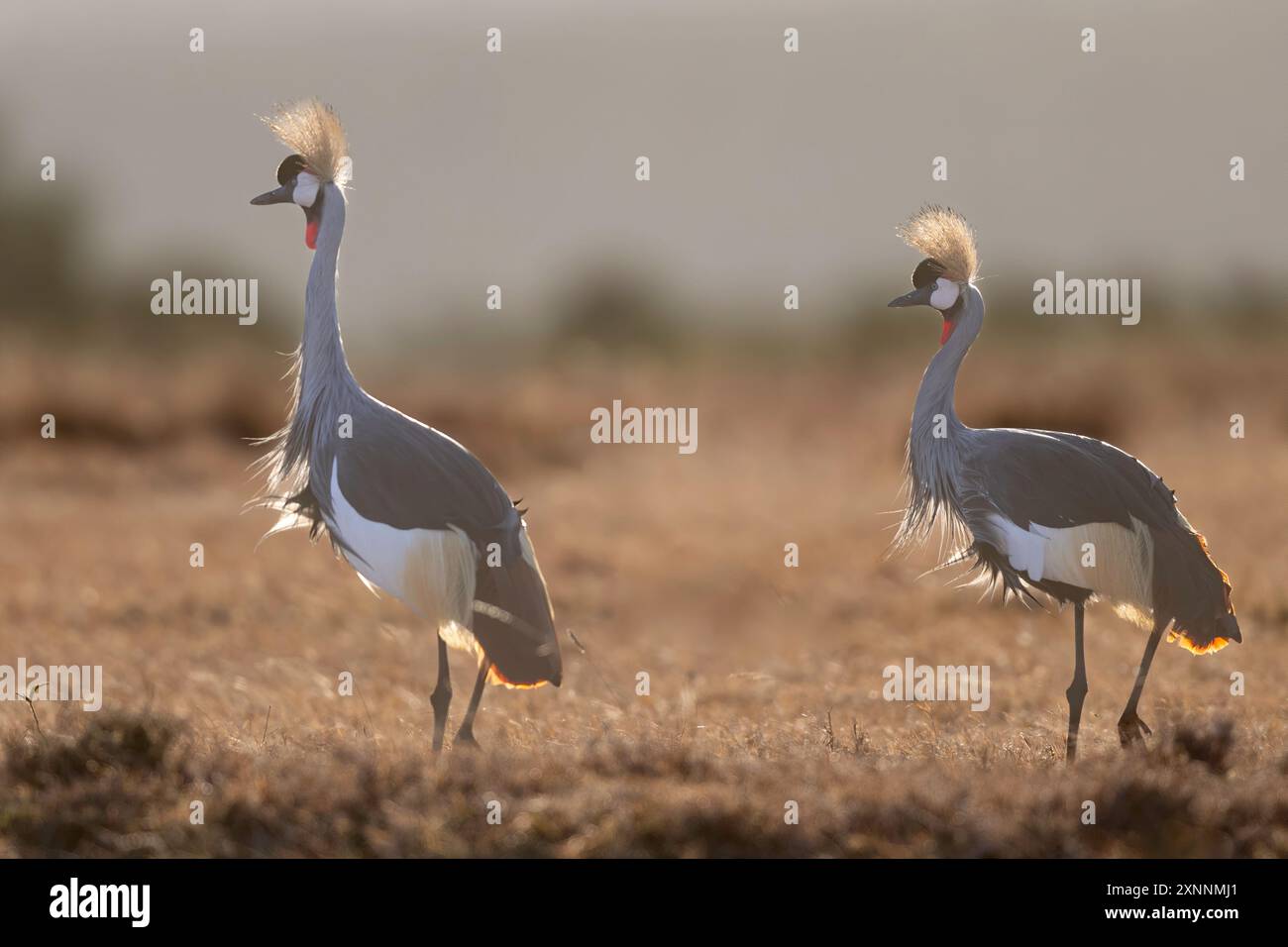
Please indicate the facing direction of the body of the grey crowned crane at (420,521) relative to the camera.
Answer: to the viewer's left

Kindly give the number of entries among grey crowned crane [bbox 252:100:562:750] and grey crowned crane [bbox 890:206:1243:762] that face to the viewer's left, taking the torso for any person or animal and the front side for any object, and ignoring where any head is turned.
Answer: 2

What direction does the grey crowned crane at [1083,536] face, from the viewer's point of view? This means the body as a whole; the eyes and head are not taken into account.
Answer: to the viewer's left

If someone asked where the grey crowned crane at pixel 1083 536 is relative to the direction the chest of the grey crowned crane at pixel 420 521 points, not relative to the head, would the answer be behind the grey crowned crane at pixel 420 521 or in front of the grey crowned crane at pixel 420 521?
behind

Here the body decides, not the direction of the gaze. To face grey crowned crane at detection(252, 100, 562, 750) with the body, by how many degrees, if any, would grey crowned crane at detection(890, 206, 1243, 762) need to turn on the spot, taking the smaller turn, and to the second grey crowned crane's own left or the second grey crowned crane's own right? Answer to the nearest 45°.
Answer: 0° — it already faces it
